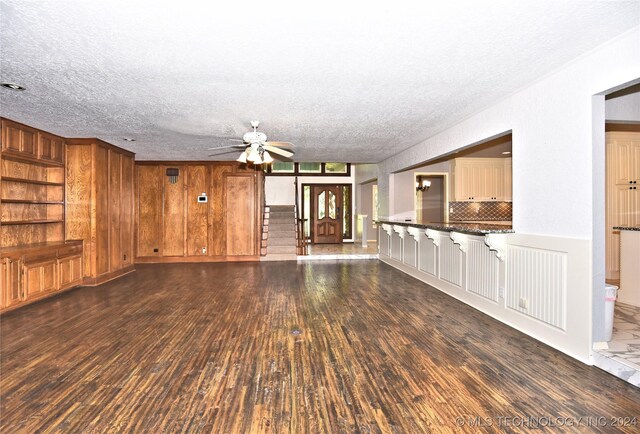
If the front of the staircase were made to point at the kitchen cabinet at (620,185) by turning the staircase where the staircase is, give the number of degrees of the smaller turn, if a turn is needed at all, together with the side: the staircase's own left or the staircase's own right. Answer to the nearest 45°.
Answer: approximately 45° to the staircase's own left

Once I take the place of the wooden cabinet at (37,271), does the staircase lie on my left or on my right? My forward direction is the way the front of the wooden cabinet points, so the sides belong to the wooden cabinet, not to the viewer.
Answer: on my left

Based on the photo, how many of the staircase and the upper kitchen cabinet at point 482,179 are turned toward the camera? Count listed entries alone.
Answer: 2

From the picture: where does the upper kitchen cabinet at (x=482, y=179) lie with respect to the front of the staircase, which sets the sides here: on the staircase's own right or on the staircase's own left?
on the staircase's own left

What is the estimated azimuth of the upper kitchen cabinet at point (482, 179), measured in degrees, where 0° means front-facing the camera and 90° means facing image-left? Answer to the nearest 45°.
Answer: approximately 0°

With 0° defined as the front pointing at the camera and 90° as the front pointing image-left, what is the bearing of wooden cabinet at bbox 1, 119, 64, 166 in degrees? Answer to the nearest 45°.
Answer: approximately 315°

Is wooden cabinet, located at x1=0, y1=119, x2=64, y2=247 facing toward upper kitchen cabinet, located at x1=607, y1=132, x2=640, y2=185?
yes
